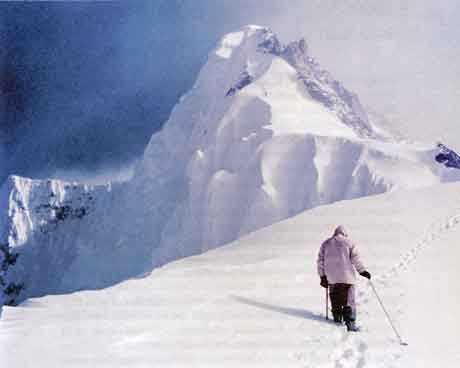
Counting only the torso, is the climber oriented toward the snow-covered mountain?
yes

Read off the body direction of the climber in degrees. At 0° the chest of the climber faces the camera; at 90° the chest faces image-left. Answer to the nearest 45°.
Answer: approximately 180°
